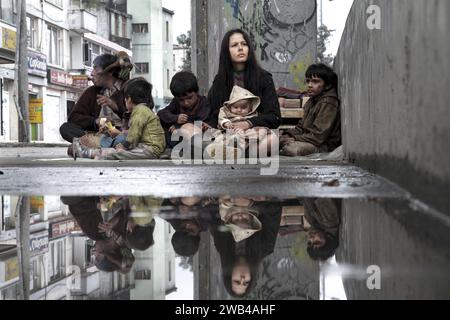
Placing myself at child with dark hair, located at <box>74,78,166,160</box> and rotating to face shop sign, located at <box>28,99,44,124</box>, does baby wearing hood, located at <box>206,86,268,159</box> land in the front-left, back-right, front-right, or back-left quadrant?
back-right

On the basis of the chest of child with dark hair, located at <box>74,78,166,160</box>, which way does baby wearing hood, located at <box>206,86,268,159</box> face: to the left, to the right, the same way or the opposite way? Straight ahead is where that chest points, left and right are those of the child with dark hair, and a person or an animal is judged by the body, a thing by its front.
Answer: to the left

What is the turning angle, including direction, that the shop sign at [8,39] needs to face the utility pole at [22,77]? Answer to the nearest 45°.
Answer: approximately 45° to its right

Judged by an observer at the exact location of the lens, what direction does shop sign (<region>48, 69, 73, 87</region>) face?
facing the viewer and to the right of the viewer

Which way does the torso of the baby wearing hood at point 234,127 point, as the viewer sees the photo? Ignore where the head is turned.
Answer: toward the camera

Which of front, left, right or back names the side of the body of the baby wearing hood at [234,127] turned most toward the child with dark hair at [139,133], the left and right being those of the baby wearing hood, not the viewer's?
right

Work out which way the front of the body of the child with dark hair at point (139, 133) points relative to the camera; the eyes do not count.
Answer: to the viewer's left
